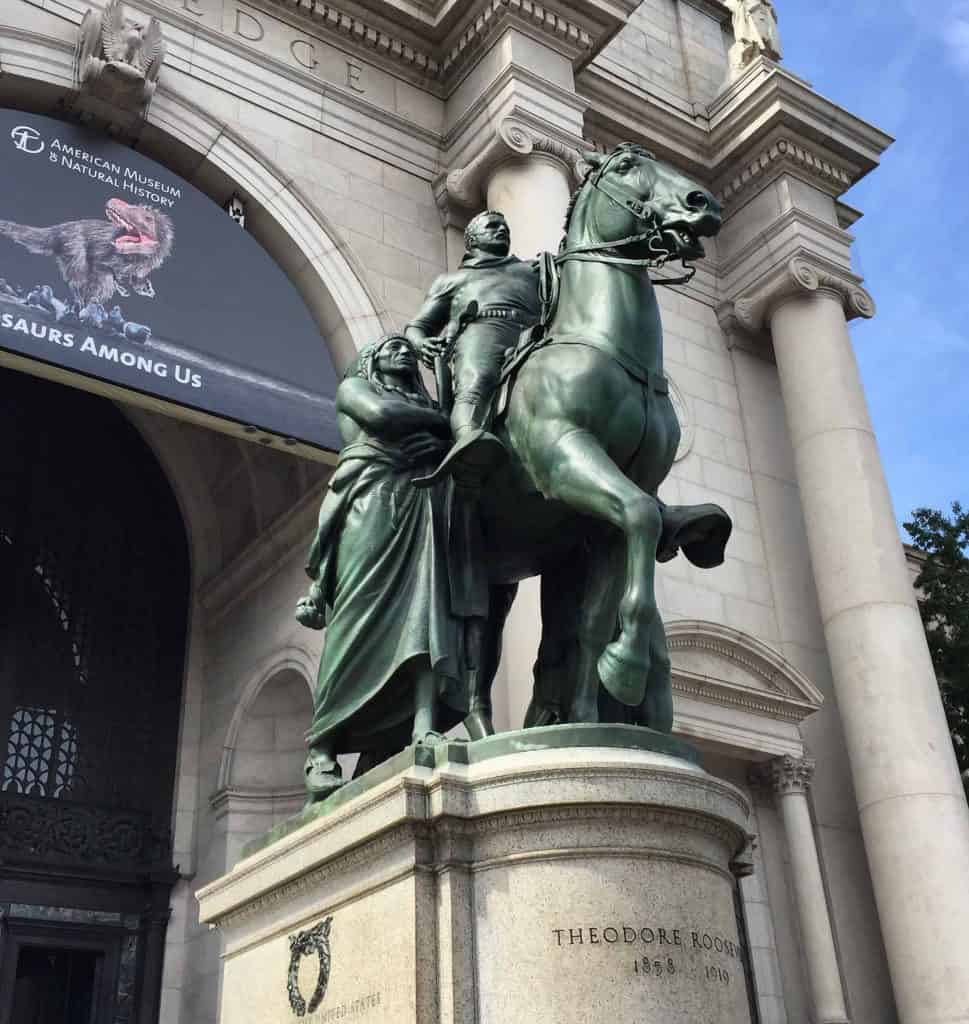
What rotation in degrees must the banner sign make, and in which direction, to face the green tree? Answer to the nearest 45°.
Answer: approximately 45° to its left

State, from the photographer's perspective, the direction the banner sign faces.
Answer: facing the viewer and to the right of the viewer

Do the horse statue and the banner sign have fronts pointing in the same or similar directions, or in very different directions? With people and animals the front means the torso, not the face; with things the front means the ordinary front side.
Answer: same or similar directions

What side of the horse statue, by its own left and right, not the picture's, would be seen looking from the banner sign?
back

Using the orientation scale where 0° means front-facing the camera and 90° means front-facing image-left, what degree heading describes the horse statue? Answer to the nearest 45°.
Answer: approximately 315°

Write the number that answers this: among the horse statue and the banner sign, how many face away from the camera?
0

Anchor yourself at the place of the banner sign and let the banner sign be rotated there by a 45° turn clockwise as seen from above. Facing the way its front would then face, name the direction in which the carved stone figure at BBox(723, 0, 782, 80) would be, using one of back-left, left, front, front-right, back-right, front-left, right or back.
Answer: left
